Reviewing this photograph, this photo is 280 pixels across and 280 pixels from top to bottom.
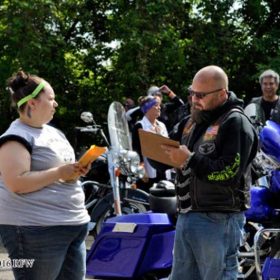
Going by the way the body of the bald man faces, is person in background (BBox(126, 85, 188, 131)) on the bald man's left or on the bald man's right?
on the bald man's right

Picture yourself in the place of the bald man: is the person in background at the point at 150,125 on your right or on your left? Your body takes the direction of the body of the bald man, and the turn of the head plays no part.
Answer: on your right

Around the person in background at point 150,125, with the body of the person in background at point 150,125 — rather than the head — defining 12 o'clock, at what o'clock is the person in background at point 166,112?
the person in background at point 166,112 is roughly at 8 o'clock from the person in background at point 150,125.

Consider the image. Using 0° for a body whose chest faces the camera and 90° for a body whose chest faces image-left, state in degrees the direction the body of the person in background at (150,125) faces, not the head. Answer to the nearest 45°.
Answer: approximately 315°

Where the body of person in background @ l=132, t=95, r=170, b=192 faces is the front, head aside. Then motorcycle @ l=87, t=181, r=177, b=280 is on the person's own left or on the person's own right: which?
on the person's own right

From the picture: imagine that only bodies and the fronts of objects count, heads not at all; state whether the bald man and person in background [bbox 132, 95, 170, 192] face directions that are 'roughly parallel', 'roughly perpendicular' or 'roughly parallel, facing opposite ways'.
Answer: roughly perpendicular
